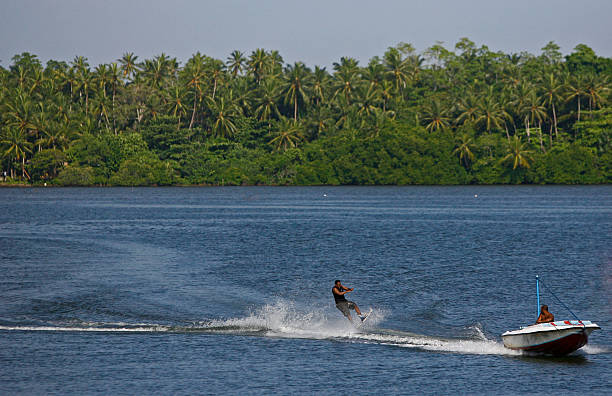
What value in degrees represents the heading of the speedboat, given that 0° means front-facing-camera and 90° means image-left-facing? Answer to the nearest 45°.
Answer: approximately 315°

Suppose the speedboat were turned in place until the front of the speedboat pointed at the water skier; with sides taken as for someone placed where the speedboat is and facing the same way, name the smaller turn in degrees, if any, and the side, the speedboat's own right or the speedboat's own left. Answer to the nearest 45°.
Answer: approximately 135° to the speedboat's own right
